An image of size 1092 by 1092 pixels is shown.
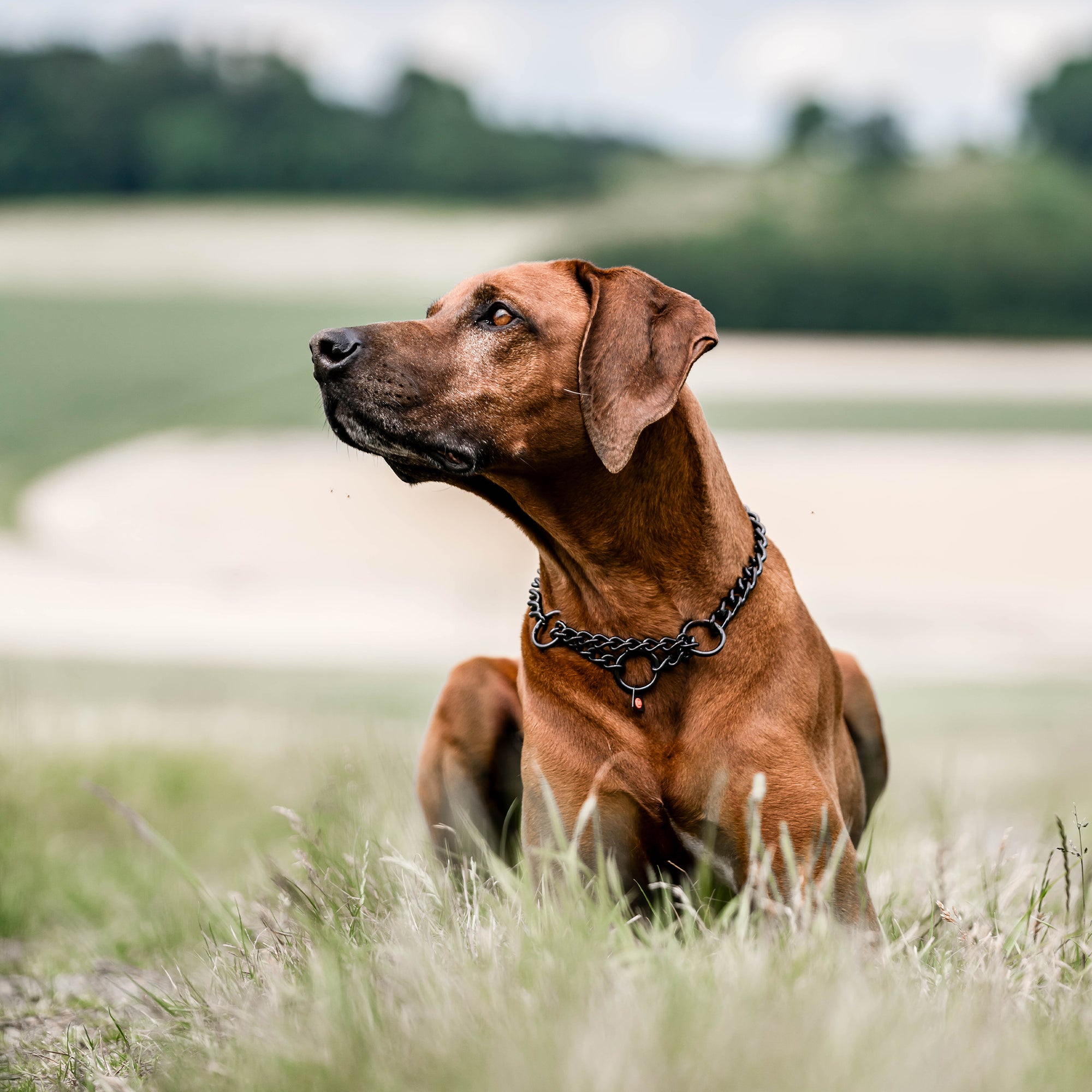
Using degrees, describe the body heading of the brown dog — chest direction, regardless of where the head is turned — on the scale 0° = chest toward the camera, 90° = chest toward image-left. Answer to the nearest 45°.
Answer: approximately 0°
